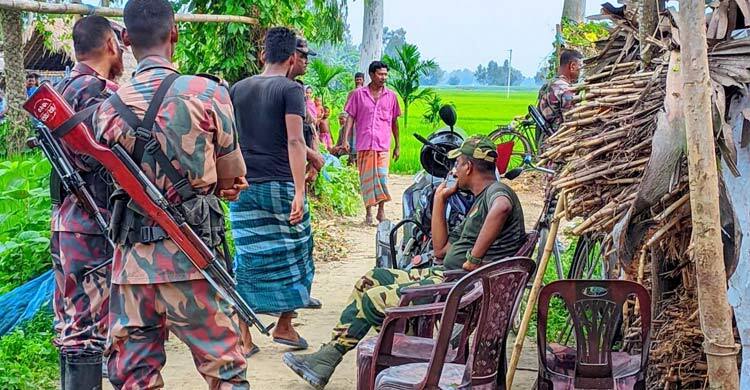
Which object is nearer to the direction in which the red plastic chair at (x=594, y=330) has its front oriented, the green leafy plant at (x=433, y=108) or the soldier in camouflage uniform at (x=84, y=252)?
the green leafy plant

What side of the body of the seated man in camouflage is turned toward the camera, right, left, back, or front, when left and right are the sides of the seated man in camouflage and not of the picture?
left

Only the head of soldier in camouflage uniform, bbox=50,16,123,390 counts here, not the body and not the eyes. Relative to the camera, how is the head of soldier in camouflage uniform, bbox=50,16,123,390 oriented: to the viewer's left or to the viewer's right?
to the viewer's right

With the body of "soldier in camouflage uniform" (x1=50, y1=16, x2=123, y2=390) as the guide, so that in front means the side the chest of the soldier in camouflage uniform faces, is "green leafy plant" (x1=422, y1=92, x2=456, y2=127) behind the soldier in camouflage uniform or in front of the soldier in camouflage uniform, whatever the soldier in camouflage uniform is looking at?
in front

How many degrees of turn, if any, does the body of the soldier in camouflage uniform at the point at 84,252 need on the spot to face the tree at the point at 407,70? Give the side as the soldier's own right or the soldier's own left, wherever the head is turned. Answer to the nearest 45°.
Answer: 0° — they already face it

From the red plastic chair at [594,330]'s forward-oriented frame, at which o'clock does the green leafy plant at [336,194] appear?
The green leafy plant is roughly at 11 o'clock from the red plastic chair.

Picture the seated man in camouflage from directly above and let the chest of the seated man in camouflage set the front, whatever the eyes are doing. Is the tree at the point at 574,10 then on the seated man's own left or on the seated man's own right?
on the seated man's own right

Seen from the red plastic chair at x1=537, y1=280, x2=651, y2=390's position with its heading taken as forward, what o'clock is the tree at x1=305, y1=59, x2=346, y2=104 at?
The tree is roughly at 11 o'clock from the red plastic chair.

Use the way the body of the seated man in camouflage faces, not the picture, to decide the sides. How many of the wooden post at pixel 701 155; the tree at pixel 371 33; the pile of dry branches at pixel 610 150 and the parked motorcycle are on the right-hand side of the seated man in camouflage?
2

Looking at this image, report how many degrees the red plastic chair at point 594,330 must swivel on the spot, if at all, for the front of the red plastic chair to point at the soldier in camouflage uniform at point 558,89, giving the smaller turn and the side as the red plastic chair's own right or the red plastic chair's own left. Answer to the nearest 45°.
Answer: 0° — it already faces them

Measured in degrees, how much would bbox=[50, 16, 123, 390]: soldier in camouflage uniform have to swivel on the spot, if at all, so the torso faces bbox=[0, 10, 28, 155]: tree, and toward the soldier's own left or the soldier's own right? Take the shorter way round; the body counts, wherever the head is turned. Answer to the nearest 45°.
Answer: approximately 45° to the soldier's own left

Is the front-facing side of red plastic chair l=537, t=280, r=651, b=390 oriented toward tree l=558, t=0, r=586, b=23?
yes

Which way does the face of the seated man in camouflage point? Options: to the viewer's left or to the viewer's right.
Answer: to the viewer's left

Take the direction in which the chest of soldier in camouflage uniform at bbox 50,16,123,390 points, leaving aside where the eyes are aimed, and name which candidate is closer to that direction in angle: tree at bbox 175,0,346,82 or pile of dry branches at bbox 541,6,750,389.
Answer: the tree

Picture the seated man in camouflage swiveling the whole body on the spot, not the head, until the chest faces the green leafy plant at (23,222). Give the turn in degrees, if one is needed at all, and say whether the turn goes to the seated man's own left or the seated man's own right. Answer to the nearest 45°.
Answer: approximately 45° to the seated man's own right

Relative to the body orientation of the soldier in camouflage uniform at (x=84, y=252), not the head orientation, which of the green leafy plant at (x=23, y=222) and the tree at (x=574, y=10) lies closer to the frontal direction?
the tree

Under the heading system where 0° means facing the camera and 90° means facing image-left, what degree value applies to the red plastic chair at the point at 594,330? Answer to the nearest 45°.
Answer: approximately 180°
